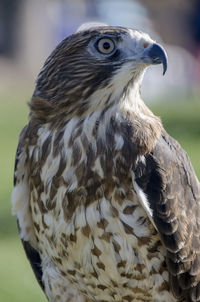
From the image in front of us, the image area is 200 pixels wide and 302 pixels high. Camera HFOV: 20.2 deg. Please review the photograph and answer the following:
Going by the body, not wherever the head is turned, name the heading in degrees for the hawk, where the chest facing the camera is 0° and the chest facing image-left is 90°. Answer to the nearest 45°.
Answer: approximately 45°
